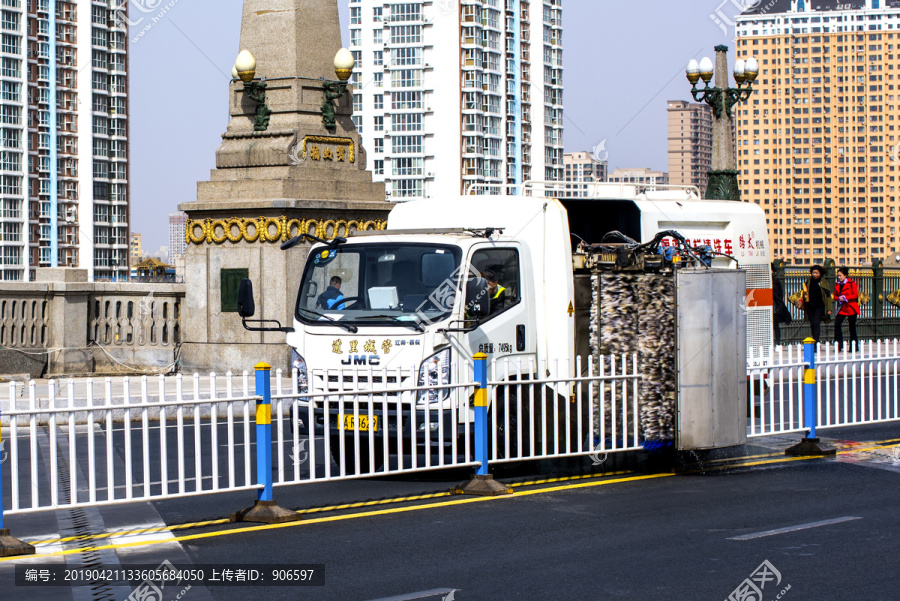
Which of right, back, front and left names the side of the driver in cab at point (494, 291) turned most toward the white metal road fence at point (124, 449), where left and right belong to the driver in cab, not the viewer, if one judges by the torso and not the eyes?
front

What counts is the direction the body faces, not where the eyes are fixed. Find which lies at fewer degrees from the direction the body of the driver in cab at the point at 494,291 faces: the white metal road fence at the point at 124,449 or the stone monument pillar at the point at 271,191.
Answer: the white metal road fence

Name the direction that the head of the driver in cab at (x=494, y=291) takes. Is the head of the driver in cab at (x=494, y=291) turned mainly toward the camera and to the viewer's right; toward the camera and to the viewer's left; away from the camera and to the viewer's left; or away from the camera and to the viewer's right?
toward the camera and to the viewer's left

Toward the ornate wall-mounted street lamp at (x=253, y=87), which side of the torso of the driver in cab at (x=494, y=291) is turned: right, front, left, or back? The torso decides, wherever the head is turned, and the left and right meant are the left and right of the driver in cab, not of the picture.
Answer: right

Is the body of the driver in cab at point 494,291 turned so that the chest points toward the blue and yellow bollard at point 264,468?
yes

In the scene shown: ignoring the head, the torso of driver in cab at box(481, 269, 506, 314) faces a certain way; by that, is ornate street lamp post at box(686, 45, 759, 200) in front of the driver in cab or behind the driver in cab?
behind

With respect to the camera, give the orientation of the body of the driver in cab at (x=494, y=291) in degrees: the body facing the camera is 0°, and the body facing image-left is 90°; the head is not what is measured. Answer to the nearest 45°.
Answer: approximately 45°

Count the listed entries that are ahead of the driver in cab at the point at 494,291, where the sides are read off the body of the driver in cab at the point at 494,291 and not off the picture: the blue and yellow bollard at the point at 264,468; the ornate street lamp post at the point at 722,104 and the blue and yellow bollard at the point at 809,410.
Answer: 1

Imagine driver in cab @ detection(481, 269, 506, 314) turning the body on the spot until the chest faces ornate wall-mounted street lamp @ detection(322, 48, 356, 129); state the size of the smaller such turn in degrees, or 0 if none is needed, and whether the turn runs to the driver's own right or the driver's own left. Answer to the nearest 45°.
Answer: approximately 135° to the driver's own right

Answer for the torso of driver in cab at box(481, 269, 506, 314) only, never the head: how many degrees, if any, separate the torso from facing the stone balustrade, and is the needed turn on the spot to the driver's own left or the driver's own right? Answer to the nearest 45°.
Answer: approximately 90° to the driver's own right

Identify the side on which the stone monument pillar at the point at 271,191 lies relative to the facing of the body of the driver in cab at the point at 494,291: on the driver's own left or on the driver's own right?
on the driver's own right
